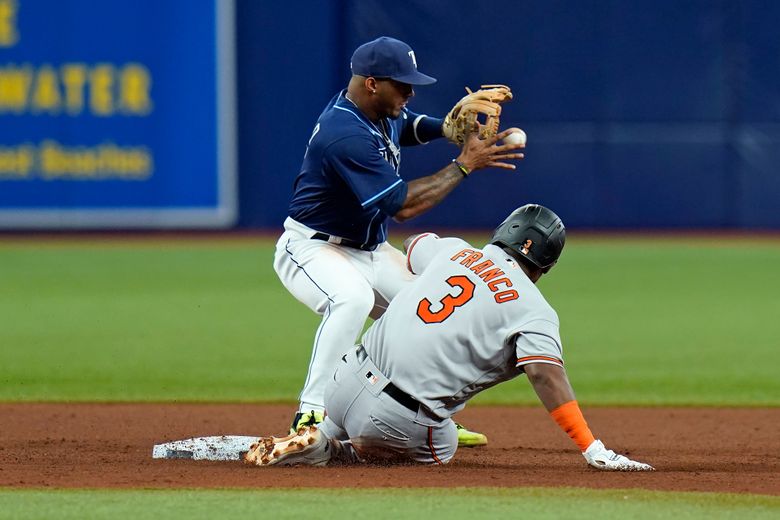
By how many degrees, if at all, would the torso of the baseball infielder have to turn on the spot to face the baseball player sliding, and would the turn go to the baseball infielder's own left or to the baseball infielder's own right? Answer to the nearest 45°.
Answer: approximately 45° to the baseball infielder's own right

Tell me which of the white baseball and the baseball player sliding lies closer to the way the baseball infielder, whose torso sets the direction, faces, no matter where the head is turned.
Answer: the white baseball

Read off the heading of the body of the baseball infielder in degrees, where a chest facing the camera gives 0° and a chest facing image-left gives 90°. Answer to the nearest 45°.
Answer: approximately 270°
